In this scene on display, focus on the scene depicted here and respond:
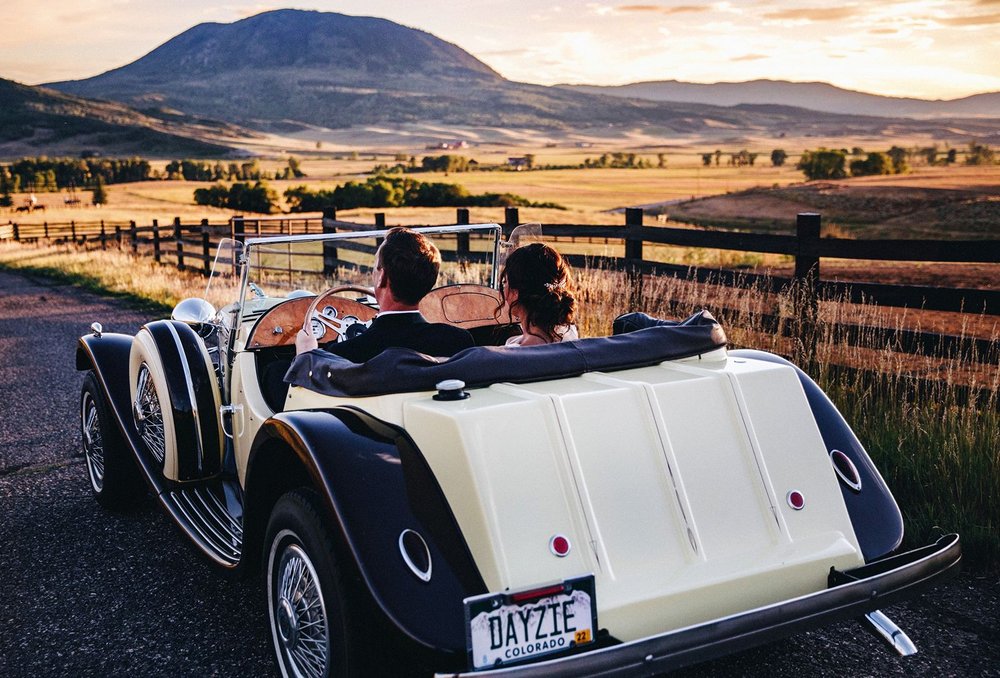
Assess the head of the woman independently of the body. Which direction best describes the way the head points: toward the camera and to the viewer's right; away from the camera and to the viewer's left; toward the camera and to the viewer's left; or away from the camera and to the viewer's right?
away from the camera and to the viewer's left

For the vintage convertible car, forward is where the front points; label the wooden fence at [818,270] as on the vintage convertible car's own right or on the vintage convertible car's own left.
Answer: on the vintage convertible car's own right

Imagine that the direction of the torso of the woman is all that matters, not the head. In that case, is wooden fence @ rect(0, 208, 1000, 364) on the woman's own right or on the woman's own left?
on the woman's own right

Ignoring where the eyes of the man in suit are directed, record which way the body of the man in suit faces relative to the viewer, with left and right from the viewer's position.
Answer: facing away from the viewer and to the left of the viewer

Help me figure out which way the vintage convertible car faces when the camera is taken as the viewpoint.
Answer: facing away from the viewer and to the left of the viewer

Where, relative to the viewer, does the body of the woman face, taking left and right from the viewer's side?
facing away from the viewer and to the left of the viewer

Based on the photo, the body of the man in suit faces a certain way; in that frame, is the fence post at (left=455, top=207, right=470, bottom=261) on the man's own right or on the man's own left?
on the man's own right
